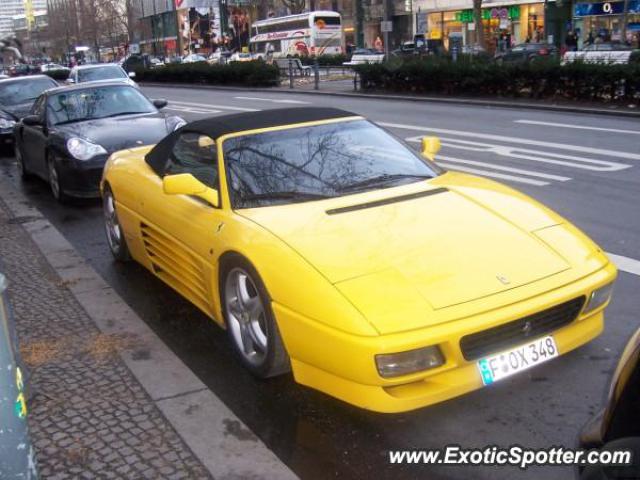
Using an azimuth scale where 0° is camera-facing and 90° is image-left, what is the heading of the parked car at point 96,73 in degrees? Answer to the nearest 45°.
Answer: approximately 315°

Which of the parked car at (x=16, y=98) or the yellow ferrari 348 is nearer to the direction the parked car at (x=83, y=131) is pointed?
the yellow ferrari 348

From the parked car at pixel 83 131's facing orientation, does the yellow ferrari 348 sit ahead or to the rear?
ahead

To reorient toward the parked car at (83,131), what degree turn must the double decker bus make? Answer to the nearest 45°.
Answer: approximately 135° to its left

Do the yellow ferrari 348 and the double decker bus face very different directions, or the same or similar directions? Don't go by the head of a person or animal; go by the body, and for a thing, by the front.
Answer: very different directions

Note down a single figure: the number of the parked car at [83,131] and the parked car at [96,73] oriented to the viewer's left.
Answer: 0

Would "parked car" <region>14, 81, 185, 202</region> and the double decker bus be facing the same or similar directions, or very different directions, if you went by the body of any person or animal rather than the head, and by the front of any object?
very different directions

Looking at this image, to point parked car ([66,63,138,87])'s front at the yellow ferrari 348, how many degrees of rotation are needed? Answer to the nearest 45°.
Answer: approximately 45° to its right

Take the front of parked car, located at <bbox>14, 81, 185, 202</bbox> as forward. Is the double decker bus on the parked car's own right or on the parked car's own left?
on the parked car's own left

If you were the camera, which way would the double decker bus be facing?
facing away from the viewer and to the left of the viewer

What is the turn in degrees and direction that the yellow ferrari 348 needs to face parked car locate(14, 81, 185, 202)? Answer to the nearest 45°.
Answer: approximately 180°
